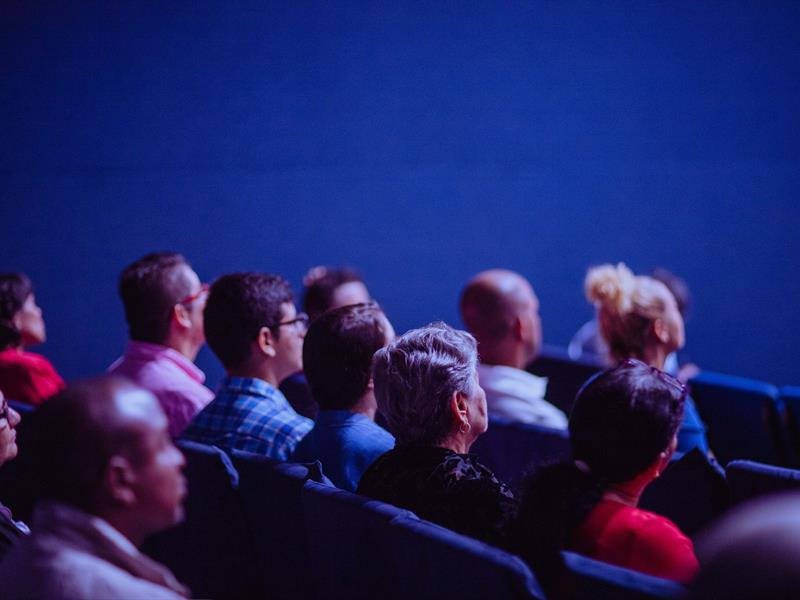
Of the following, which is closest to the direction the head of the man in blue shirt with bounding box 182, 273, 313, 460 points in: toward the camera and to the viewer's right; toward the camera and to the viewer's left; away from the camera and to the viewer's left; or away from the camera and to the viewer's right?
away from the camera and to the viewer's right

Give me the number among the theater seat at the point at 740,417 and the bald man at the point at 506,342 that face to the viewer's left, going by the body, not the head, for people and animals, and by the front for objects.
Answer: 0

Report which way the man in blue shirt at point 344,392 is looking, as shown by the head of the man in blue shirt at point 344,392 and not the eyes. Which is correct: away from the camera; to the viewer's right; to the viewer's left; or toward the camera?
away from the camera

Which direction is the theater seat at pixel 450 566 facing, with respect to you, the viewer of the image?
facing away from the viewer and to the right of the viewer

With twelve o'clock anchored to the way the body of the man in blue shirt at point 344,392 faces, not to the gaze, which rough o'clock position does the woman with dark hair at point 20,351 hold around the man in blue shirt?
The woman with dark hair is roughly at 9 o'clock from the man in blue shirt.

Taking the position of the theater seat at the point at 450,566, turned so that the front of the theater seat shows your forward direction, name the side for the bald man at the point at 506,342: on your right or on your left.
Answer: on your left

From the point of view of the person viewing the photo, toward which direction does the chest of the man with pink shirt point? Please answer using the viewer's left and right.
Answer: facing away from the viewer and to the right of the viewer

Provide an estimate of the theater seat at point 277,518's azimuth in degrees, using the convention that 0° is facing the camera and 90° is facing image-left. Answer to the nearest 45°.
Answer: approximately 225°

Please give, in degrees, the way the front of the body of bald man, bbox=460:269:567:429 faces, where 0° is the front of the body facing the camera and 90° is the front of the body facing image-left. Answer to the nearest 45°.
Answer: approximately 225°

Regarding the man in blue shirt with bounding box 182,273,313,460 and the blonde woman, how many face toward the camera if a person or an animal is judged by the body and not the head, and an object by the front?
0

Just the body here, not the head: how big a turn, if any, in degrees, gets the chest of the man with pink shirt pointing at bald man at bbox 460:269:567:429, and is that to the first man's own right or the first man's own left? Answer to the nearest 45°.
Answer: approximately 45° to the first man's own right

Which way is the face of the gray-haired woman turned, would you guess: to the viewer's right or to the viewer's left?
to the viewer's right

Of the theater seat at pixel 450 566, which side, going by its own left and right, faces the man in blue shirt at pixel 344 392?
left

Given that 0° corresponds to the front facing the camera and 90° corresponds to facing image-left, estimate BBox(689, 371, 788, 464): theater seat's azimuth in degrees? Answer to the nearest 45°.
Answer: approximately 225°

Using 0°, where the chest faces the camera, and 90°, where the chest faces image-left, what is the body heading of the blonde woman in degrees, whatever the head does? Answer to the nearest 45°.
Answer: approximately 225°
